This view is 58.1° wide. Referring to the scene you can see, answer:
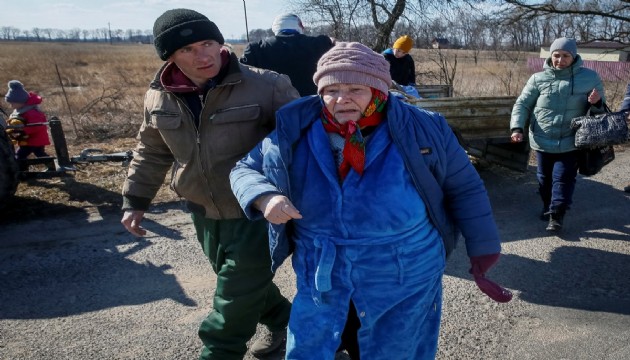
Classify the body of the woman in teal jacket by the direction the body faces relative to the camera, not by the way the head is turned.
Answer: toward the camera

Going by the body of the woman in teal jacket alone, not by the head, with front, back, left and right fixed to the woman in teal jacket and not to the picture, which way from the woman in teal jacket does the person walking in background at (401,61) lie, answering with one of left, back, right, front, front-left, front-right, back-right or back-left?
back-right

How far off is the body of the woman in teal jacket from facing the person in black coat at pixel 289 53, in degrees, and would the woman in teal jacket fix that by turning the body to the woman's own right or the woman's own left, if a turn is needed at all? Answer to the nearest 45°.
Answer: approximately 45° to the woman's own right

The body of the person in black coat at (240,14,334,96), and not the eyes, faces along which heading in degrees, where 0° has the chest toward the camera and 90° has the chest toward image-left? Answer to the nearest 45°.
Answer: approximately 180°

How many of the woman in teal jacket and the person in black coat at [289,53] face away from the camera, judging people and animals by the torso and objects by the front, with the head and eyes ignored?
1

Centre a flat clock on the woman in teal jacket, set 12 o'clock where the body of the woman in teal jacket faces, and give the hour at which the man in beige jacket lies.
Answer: The man in beige jacket is roughly at 1 o'clock from the woman in teal jacket.

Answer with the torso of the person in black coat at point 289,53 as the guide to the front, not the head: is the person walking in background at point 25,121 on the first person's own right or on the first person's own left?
on the first person's own left

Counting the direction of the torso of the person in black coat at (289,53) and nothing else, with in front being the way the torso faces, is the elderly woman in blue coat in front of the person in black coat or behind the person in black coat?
behind

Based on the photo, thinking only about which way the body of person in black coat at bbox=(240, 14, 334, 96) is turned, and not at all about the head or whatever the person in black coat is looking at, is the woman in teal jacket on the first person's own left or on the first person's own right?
on the first person's own right

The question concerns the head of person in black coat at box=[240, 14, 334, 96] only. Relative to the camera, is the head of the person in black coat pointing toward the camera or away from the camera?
away from the camera
